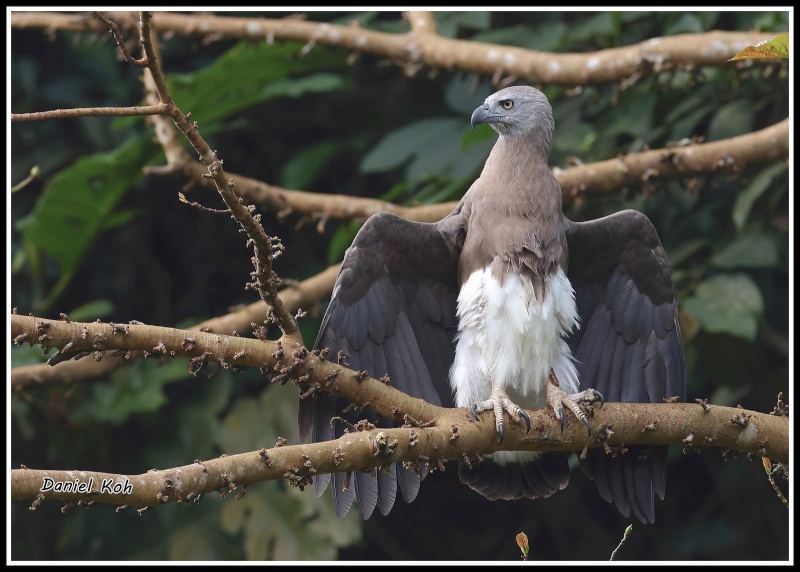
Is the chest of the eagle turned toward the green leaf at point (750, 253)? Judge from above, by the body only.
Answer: no

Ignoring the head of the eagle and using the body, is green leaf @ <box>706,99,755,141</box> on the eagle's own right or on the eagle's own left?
on the eagle's own left

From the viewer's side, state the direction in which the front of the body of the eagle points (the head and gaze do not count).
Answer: toward the camera

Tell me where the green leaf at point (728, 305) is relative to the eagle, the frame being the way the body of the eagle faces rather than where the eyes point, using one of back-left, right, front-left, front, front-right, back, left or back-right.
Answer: back-left

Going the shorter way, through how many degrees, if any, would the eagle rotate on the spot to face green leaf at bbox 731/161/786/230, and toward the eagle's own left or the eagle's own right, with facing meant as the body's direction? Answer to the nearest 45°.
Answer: approximately 135° to the eagle's own left

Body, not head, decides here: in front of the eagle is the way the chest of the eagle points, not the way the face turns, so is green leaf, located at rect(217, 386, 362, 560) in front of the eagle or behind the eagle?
behind

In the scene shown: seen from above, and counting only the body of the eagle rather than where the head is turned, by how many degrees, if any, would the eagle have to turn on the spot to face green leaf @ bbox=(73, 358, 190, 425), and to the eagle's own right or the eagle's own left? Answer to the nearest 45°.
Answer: approximately 135° to the eagle's own right

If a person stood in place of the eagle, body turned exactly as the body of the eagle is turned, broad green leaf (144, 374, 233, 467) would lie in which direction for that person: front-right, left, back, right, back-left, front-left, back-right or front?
back-right
